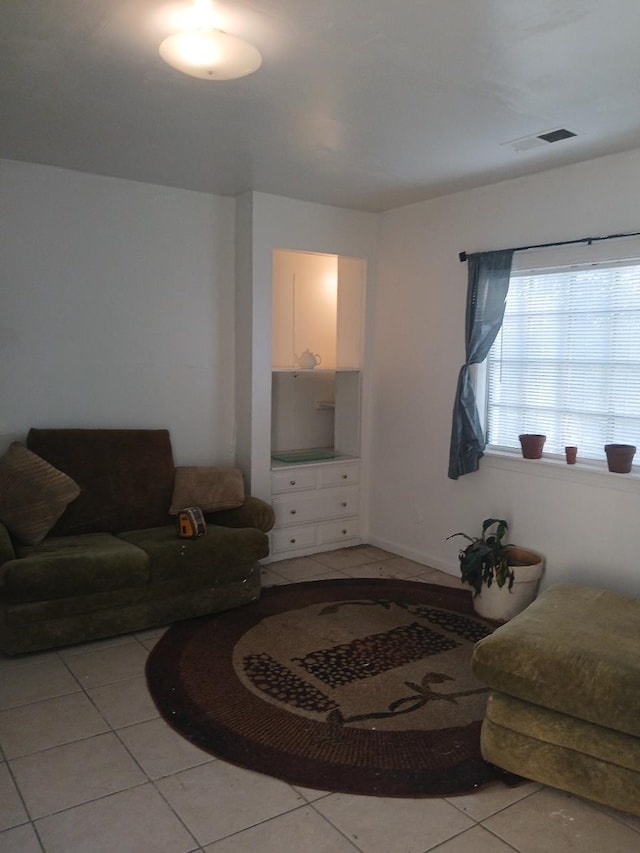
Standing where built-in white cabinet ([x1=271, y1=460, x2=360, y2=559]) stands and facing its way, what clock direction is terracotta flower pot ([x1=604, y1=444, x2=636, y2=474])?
The terracotta flower pot is roughly at 12 o'clock from the built-in white cabinet.

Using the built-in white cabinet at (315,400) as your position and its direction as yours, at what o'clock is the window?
The window is roughly at 12 o'clock from the built-in white cabinet.

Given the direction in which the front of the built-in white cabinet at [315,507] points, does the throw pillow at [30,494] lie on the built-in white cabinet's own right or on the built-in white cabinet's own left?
on the built-in white cabinet's own right

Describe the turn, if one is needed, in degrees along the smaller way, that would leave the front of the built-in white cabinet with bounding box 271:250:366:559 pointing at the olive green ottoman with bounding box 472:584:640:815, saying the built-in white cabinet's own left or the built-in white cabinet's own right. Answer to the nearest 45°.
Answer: approximately 45° to the built-in white cabinet's own right

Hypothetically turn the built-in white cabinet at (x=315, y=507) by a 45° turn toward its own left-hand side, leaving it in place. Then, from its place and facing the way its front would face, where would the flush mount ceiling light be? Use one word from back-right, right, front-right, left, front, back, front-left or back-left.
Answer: right

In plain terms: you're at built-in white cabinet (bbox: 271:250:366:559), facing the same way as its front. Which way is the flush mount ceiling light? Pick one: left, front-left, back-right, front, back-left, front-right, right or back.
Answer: front-right

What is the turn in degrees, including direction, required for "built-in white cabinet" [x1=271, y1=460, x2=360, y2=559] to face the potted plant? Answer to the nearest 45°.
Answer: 0° — it already faces it

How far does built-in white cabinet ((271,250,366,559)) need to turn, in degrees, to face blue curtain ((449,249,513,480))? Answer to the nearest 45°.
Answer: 0° — it already faces it

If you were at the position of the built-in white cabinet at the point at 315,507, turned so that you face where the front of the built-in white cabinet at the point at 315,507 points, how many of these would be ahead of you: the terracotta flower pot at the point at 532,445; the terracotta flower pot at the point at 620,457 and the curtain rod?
3

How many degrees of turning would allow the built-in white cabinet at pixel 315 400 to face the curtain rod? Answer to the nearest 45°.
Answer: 0° — it already faces it

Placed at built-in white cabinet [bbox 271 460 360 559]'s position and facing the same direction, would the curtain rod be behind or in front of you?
in front

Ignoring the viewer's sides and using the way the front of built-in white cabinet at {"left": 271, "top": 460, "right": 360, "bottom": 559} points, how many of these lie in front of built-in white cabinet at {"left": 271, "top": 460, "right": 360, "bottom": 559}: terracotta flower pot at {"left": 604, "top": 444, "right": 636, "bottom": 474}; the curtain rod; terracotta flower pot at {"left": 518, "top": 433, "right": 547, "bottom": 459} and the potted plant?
4
